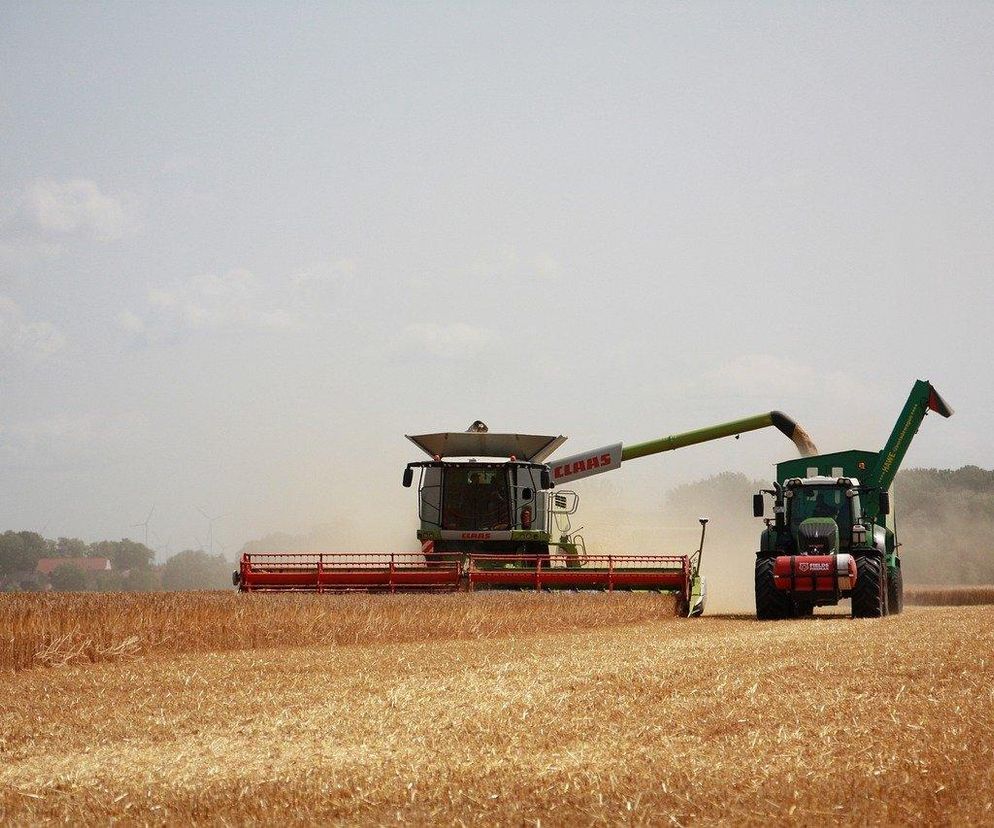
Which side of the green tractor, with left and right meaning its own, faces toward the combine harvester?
right

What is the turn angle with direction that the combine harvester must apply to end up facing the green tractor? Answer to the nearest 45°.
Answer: approximately 90° to its left

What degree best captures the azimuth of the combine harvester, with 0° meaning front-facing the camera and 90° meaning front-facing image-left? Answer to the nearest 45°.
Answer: approximately 0°

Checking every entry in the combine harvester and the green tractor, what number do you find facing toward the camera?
2
